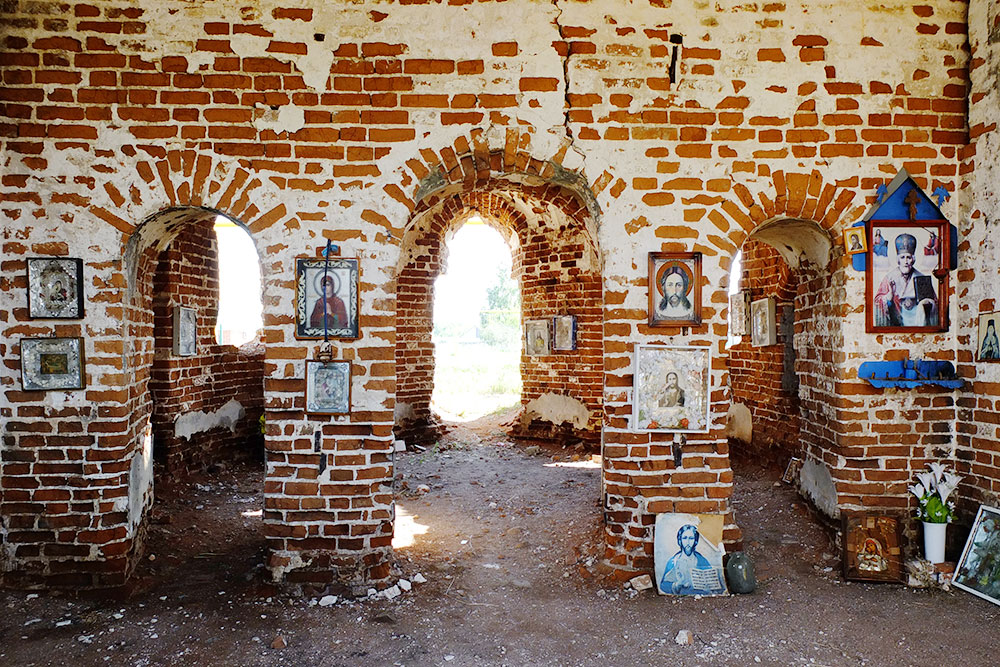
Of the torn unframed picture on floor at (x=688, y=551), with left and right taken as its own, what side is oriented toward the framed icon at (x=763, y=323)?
back

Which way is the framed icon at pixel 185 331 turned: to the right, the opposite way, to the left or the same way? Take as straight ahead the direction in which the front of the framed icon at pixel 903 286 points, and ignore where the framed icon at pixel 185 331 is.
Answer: to the left

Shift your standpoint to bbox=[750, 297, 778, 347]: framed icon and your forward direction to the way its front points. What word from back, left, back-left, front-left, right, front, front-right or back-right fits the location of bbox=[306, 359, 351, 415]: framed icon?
front

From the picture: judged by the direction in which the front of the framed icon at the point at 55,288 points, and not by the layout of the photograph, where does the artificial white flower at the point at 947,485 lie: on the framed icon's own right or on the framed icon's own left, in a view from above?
on the framed icon's own left

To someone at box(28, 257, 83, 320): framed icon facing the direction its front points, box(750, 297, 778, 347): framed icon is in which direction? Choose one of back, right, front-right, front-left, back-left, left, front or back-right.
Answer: left

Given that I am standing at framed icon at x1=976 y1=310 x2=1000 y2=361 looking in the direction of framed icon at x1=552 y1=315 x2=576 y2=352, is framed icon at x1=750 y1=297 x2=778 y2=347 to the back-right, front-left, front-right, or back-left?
front-right

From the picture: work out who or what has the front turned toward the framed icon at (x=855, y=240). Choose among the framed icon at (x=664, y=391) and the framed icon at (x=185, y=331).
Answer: the framed icon at (x=185, y=331)

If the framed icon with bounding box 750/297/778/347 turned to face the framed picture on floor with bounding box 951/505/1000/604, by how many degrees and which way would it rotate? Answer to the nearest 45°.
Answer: approximately 90° to its left

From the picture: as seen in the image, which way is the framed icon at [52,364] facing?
toward the camera

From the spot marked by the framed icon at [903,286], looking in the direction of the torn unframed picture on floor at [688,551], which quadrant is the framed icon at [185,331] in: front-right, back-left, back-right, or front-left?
front-right

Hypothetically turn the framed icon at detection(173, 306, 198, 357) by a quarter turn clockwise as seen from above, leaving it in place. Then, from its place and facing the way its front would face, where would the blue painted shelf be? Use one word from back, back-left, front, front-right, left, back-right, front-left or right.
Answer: left

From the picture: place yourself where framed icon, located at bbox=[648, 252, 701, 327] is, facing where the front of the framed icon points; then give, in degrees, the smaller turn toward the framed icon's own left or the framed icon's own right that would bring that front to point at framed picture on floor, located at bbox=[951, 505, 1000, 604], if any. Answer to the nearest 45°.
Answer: approximately 90° to the framed icon's own left

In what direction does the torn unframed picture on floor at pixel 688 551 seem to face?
toward the camera

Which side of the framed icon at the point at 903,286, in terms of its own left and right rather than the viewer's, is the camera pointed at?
front

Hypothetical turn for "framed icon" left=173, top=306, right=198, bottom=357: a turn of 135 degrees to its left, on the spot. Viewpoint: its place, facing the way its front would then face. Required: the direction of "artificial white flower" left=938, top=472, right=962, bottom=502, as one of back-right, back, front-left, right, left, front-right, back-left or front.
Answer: back-right

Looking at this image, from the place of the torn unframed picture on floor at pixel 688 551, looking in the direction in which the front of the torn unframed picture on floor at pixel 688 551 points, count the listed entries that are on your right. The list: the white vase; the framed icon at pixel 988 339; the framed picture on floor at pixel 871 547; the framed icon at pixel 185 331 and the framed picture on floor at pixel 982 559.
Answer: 1
